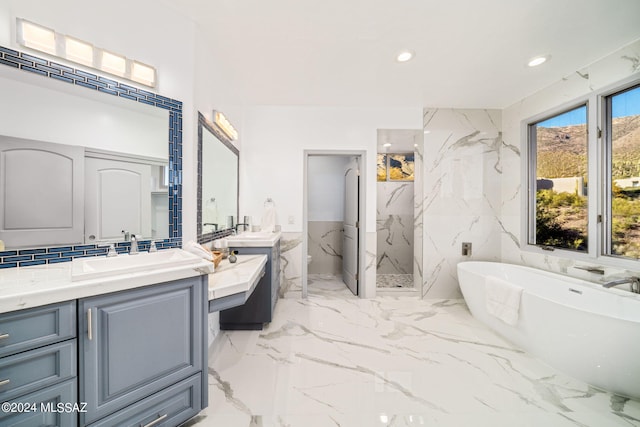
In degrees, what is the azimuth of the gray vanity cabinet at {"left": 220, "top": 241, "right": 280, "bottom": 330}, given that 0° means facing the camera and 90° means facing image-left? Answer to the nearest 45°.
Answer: approximately 270°

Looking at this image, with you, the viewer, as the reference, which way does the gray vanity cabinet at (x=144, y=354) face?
facing the viewer and to the right of the viewer

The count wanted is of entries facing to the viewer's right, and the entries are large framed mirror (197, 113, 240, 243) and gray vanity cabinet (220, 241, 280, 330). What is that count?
2

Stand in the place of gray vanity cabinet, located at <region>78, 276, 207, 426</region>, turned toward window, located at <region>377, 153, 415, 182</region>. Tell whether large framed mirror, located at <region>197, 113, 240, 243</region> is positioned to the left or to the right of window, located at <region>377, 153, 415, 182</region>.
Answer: left

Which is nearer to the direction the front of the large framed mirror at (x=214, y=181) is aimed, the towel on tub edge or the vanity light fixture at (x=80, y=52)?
the towel on tub edge

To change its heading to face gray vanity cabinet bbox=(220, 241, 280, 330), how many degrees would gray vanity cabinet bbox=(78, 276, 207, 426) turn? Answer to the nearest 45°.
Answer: approximately 90° to its left

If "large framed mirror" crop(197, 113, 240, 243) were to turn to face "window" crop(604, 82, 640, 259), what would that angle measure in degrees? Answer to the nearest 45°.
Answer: approximately 45° to its right

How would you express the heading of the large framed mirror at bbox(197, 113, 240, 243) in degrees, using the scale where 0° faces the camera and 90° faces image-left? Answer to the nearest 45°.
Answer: approximately 270°

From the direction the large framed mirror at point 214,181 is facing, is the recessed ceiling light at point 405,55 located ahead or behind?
ahead

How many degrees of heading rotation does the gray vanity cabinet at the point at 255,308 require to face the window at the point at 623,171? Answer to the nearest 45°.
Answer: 0° — it already faces it

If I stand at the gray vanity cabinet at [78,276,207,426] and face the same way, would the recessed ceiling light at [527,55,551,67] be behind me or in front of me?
in front
